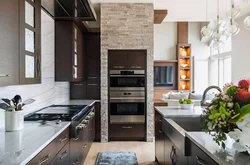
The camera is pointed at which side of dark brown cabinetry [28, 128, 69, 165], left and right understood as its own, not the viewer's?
right

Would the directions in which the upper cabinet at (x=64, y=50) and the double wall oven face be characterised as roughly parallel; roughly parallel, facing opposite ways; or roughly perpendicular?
roughly perpendicular

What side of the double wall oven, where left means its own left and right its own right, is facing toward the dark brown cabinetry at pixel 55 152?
front

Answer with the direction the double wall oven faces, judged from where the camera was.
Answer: facing the viewer

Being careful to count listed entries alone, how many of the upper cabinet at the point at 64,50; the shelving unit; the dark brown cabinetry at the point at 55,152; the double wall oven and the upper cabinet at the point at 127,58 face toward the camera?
3

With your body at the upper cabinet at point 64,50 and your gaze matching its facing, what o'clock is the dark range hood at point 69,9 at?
The dark range hood is roughly at 3 o'clock from the upper cabinet.

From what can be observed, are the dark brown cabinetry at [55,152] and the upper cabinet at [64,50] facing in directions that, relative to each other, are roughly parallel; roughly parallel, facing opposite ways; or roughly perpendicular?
roughly parallel

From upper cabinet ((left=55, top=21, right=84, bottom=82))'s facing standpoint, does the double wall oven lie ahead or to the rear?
ahead

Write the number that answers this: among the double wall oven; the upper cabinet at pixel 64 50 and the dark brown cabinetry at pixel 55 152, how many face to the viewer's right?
2

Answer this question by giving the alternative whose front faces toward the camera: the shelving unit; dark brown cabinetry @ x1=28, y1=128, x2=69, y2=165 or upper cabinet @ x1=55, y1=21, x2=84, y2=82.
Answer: the shelving unit

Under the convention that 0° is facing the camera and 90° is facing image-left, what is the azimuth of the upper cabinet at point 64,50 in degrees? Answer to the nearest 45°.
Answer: approximately 270°

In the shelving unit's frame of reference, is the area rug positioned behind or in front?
in front

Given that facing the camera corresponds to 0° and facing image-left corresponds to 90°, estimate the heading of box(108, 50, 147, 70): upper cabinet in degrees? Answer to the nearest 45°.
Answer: approximately 0°

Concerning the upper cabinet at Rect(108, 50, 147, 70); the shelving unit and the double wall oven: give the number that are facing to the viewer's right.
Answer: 0

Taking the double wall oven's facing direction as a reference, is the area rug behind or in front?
in front

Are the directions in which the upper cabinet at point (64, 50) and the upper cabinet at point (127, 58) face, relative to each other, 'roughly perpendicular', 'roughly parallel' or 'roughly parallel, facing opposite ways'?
roughly perpendicular

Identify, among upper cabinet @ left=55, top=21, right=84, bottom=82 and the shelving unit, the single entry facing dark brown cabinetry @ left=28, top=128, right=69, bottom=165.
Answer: the shelving unit
